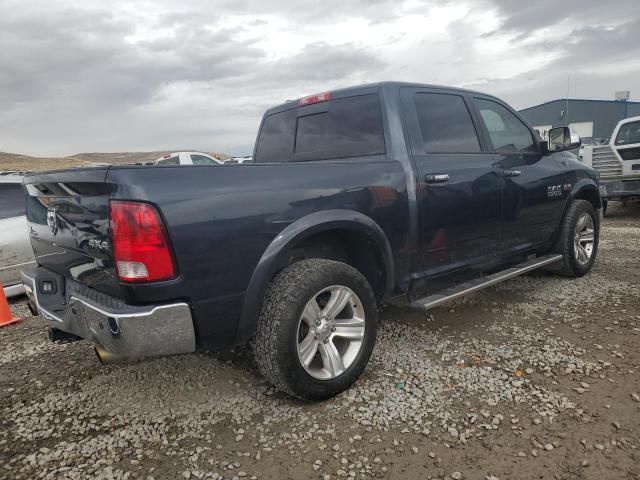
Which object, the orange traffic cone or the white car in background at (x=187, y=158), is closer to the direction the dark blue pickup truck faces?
the white car in background

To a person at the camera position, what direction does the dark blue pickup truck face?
facing away from the viewer and to the right of the viewer

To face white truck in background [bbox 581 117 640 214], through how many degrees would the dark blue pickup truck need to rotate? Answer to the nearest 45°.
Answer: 0° — it already faces it

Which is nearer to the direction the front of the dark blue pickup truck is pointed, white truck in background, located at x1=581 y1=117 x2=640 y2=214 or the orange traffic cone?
the white truck in background

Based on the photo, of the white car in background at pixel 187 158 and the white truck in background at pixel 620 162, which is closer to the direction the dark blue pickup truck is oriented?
the white truck in background

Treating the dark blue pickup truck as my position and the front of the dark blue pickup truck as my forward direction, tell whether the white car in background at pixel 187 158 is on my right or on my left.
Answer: on my left

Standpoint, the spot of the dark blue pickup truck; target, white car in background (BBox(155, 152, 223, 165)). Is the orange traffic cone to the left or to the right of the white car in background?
left
